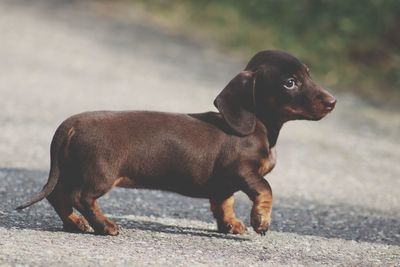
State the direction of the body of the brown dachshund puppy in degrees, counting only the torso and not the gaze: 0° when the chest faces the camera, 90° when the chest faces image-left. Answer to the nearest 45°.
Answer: approximately 270°
